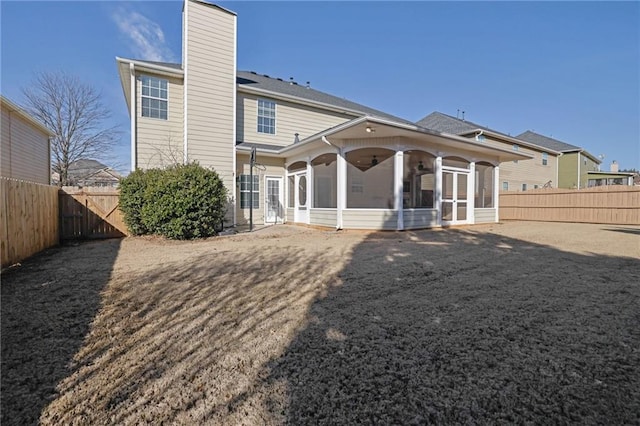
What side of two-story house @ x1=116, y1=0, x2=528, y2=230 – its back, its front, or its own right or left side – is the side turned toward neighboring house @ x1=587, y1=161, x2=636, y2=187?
right

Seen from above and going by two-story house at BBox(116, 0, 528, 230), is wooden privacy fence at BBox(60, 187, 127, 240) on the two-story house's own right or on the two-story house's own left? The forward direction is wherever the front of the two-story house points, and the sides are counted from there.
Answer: on the two-story house's own left

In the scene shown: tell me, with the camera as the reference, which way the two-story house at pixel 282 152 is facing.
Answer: facing away from the viewer and to the left of the viewer

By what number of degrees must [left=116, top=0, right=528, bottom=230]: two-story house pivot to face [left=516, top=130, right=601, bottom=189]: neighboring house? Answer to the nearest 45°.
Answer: approximately 90° to its right

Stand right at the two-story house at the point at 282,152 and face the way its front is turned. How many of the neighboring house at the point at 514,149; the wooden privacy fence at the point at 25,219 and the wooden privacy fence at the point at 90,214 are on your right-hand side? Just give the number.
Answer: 1

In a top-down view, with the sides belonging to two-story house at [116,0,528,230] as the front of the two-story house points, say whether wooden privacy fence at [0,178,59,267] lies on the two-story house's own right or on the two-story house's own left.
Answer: on the two-story house's own left

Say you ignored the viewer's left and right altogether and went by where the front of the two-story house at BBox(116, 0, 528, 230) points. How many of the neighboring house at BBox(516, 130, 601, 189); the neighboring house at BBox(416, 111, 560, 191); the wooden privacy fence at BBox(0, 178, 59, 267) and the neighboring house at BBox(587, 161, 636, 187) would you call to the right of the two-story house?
3

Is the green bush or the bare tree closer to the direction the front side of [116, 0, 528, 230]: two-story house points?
the bare tree

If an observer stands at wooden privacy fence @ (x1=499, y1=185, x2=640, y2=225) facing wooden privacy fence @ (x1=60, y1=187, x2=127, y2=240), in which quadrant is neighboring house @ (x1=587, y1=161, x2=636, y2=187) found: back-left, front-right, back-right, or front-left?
back-right

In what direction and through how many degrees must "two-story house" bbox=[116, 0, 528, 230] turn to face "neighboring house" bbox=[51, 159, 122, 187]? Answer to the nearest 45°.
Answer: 0° — it already faces it
